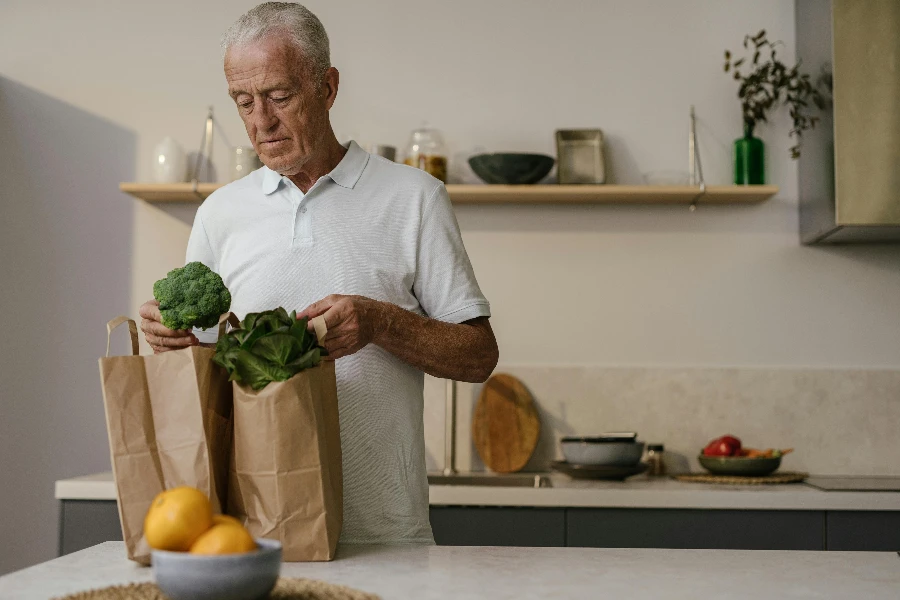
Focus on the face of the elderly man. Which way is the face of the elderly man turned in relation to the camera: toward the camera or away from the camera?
toward the camera

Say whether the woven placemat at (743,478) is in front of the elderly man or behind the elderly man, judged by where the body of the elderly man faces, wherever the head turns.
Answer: behind

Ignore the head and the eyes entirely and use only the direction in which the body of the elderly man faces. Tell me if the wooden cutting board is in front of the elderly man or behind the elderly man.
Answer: behind

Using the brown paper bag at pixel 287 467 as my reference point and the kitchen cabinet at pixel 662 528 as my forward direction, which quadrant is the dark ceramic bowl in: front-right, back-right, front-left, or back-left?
front-left

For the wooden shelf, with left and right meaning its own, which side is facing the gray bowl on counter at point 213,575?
front

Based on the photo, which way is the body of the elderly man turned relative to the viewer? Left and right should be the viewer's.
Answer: facing the viewer and to the left of the viewer

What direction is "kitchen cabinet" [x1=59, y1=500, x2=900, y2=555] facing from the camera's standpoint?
toward the camera

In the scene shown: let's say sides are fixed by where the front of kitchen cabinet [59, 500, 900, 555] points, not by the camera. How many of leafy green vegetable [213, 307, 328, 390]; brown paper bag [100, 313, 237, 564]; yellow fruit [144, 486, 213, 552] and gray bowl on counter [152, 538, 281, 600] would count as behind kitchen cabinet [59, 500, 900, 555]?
0

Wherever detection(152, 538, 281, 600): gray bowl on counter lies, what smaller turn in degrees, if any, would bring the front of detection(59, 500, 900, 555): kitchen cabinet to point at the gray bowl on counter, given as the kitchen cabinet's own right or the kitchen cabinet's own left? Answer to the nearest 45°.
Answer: approximately 45° to the kitchen cabinet's own right

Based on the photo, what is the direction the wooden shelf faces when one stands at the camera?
facing the viewer

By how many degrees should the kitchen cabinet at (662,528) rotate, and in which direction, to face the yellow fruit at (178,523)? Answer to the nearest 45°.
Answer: approximately 45° to its right

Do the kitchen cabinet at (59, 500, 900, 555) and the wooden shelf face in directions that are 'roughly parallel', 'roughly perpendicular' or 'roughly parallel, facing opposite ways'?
roughly parallel

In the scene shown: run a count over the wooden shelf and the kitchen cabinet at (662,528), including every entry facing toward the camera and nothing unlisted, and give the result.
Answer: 2
